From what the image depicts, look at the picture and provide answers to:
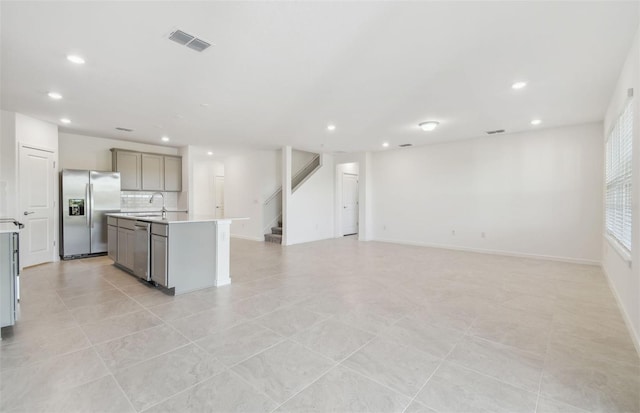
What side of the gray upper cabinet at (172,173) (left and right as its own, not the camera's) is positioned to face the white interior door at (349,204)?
left

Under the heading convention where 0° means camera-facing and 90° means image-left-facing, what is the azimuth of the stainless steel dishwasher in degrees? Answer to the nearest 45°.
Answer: approximately 45°

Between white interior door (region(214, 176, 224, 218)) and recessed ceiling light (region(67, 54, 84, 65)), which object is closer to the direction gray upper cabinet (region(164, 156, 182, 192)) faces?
the recessed ceiling light

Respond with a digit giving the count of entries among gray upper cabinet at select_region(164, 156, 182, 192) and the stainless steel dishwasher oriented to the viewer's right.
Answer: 0

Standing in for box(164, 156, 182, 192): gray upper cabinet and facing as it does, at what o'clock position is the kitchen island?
The kitchen island is roughly at 12 o'clock from the gray upper cabinet.

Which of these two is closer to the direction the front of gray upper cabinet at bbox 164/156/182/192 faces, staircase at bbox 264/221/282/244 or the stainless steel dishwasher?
the stainless steel dishwasher

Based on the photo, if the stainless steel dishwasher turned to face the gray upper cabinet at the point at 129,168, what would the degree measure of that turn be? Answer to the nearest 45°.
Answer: approximately 135° to its right

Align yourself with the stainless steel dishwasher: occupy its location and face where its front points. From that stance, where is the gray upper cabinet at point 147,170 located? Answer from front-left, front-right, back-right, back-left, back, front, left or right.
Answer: back-right

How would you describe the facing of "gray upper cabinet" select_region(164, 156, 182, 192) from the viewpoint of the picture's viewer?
facing the viewer

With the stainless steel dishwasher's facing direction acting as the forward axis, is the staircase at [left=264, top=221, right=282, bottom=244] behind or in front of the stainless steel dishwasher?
behind

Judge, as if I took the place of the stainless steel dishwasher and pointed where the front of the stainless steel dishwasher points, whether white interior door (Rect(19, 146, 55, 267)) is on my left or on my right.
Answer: on my right

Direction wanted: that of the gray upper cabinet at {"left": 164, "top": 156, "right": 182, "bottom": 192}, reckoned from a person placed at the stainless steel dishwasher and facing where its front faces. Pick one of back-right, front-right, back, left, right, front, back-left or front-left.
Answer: back-right
